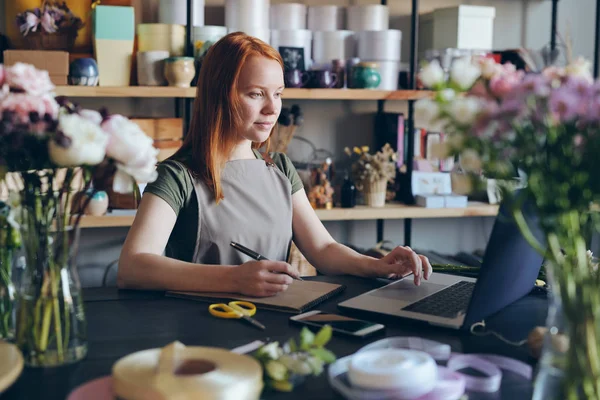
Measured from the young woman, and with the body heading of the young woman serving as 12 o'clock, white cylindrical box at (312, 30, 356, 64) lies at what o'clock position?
The white cylindrical box is roughly at 8 o'clock from the young woman.

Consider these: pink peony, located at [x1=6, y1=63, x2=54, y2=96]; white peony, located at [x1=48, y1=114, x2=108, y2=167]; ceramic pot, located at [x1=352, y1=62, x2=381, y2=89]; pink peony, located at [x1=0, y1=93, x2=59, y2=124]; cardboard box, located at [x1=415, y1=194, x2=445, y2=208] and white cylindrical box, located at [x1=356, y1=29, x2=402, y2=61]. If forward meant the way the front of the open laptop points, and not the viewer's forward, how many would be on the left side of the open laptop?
3

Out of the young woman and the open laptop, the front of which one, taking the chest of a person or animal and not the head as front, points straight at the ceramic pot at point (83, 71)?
the open laptop

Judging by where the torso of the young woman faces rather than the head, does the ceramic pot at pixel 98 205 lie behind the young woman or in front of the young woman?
behind

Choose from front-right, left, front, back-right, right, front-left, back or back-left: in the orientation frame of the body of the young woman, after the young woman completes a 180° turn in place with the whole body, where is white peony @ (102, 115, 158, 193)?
back-left

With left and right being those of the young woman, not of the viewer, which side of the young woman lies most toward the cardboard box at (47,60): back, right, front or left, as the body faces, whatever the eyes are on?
back

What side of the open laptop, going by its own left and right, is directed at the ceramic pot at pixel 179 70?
front

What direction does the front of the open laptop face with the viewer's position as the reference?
facing away from the viewer and to the left of the viewer

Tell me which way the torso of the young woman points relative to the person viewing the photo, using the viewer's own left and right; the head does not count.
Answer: facing the viewer and to the right of the viewer

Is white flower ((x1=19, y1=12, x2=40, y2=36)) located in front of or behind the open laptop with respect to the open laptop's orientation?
in front

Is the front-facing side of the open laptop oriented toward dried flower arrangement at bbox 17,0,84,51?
yes

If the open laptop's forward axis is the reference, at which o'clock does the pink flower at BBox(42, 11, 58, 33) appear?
The pink flower is roughly at 12 o'clock from the open laptop.

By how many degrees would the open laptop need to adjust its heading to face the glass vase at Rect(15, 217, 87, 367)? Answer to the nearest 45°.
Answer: approximately 90° to its left

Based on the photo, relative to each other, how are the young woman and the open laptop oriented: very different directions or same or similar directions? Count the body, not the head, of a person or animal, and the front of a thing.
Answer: very different directions

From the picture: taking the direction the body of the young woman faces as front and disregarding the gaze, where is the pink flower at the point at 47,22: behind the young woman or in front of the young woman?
behind

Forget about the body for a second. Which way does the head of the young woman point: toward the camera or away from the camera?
toward the camera

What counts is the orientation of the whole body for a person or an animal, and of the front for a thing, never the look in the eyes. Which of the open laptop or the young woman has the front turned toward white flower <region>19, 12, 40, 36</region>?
the open laptop

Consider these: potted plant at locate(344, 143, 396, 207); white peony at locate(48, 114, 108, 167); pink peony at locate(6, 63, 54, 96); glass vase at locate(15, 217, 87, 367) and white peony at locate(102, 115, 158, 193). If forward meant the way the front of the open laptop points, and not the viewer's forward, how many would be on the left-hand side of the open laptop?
4

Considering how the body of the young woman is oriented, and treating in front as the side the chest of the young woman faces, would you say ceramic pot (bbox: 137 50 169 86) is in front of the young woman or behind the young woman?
behind

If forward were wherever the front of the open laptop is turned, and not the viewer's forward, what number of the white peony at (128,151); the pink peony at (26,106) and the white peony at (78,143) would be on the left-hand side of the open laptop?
3

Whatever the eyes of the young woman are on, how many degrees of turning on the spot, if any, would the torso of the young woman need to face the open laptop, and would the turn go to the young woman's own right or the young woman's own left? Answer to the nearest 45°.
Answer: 0° — they already face it
